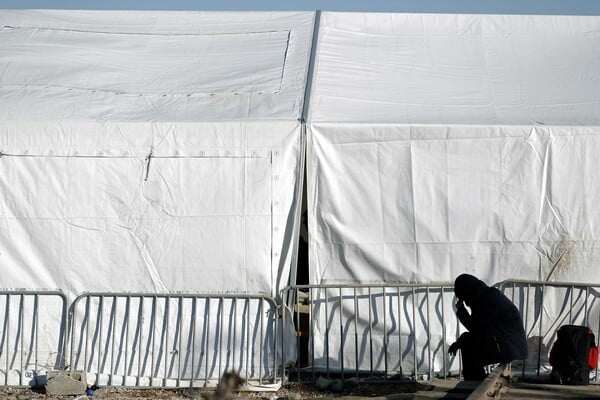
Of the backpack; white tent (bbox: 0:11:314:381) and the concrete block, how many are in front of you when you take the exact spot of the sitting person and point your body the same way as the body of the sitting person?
2

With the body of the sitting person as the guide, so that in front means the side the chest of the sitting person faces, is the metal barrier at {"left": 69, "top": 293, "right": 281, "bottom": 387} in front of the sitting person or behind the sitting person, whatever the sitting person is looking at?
in front

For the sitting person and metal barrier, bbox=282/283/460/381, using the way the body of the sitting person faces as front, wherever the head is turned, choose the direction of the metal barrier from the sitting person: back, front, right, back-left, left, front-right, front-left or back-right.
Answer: front-right

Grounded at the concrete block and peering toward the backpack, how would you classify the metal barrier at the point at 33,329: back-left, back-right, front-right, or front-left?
back-left

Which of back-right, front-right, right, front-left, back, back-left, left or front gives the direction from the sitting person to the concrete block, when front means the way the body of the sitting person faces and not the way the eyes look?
front

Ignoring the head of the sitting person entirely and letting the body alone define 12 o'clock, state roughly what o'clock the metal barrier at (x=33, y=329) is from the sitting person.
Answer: The metal barrier is roughly at 12 o'clock from the sitting person.

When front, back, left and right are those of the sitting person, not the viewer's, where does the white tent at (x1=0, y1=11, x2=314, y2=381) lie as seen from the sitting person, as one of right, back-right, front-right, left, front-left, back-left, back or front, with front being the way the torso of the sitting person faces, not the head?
front

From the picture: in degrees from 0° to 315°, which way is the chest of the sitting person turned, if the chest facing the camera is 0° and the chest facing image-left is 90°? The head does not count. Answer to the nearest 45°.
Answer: approximately 90°

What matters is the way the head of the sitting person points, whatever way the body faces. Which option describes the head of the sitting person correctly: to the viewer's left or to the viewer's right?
to the viewer's left

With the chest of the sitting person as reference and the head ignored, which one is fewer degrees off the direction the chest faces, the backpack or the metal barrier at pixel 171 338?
the metal barrier
